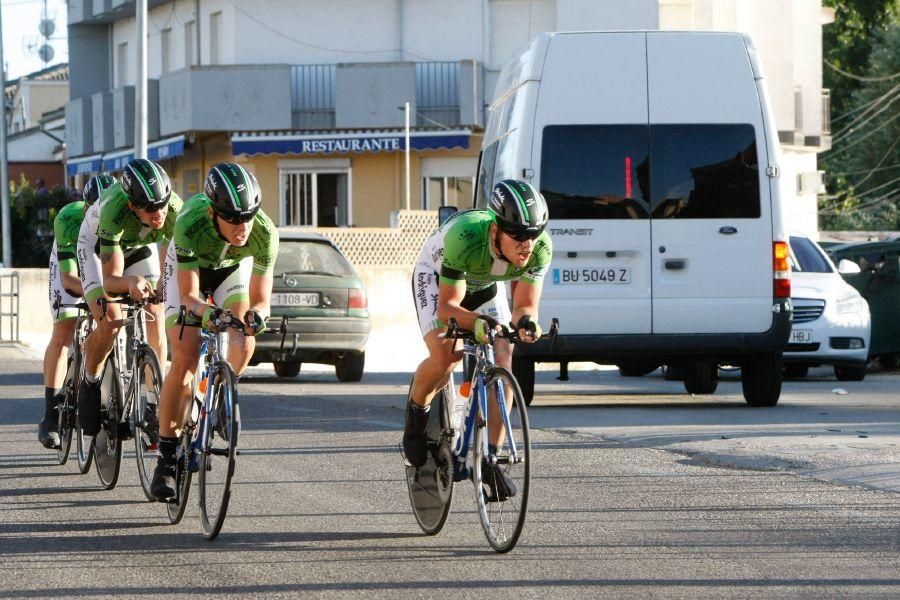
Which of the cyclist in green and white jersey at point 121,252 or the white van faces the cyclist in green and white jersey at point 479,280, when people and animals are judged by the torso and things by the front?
the cyclist in green and white jersey at point 121,252

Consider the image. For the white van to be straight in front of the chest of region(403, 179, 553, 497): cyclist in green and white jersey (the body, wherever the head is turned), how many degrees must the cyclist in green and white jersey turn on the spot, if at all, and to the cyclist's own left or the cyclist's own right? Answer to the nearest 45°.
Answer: approximately 135° to the cyclist's own left

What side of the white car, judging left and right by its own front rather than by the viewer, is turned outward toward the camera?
front

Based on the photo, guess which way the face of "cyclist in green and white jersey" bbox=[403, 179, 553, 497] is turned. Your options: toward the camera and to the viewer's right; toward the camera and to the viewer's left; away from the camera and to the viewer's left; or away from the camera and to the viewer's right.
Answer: toward the camera and to the viewer's right

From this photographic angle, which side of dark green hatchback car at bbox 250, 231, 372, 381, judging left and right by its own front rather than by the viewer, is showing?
back

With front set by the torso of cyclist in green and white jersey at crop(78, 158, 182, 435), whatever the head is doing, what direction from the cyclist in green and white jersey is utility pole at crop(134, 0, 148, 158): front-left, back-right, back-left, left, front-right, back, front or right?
back-left

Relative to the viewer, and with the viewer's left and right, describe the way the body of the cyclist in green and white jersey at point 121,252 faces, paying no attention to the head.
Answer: facing the viewer and to the right of the viewer

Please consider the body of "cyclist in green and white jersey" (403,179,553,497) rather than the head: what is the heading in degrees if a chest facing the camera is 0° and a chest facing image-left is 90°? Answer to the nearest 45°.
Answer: approximately 315°

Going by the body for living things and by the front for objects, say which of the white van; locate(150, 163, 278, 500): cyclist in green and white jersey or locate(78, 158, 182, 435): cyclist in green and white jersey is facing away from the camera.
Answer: the white van

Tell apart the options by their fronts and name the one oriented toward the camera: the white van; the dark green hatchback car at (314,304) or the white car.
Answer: the white car

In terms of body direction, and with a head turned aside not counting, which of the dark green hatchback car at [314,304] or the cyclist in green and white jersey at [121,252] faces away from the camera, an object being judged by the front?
the dark green hatchback car

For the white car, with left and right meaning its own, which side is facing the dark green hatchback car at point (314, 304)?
right

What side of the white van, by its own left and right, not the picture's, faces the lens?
back

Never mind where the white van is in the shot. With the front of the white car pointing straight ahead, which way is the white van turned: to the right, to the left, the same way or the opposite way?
the opposite way
